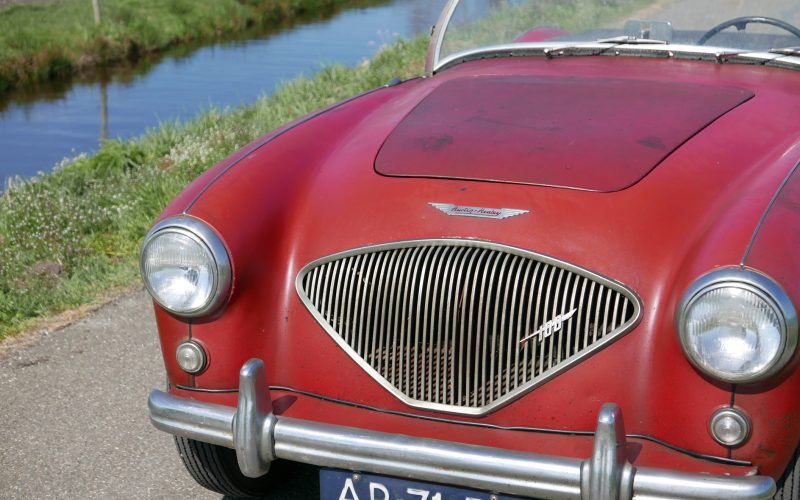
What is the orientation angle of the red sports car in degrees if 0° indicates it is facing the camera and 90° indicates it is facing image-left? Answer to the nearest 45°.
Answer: approximately 45°
